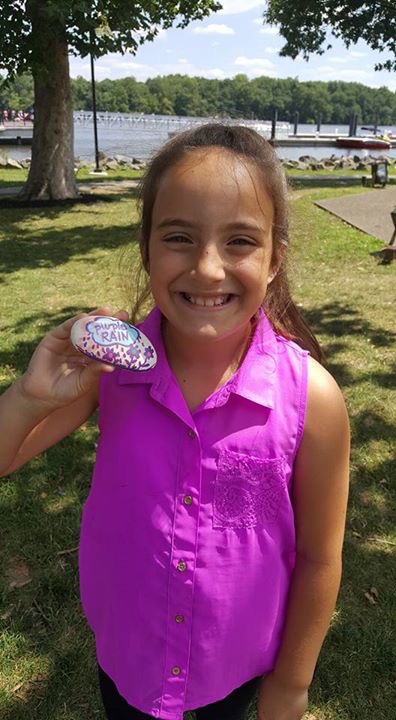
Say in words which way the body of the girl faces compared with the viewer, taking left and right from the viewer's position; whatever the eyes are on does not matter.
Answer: facing the viewer

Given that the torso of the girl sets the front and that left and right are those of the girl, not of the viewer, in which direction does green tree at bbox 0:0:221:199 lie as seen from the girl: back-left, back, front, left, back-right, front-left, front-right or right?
back

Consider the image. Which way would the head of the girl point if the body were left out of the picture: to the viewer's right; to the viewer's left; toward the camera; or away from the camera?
toward the camera
